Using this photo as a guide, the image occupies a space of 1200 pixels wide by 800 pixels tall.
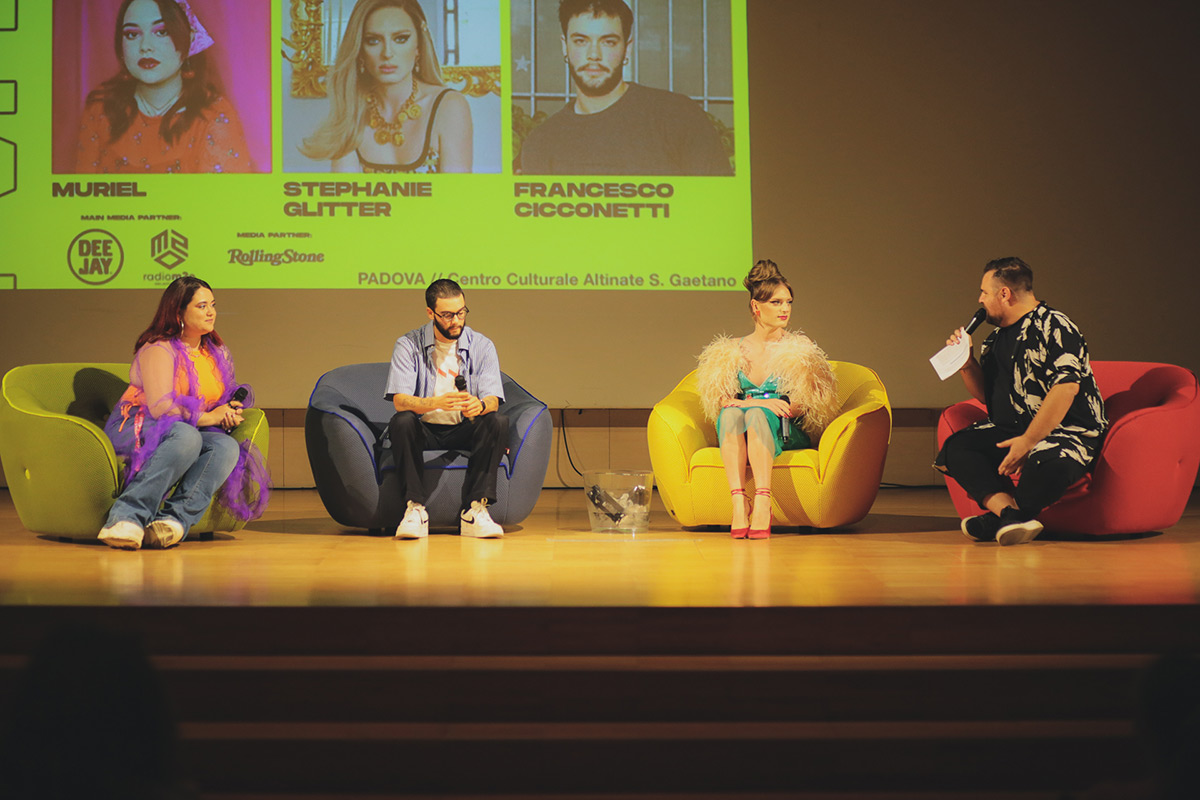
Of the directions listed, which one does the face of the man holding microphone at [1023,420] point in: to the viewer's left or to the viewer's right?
to the viewer's left

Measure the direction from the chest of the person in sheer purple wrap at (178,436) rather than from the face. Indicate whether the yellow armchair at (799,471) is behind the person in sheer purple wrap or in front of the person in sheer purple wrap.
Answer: in front

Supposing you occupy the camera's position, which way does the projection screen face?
facing the viewer

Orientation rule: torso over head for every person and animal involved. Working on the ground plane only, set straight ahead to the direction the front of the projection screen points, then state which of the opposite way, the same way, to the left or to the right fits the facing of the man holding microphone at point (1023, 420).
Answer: to the right

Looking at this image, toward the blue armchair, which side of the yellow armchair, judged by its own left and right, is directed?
right

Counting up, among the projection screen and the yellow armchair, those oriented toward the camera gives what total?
2

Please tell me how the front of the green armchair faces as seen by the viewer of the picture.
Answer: facing the viewer and to the right of the viewer

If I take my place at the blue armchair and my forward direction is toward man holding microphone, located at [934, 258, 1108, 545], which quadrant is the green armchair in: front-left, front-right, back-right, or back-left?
back-right

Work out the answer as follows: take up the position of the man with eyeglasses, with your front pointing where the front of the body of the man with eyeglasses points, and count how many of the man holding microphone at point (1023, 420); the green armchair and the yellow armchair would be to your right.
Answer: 1

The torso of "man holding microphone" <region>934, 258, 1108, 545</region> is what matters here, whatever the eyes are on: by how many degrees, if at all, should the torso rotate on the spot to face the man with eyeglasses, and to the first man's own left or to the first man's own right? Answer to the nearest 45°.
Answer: approximately 45° to the first man's own right

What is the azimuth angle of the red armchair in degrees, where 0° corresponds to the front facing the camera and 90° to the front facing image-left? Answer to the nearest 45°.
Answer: approximately 45°

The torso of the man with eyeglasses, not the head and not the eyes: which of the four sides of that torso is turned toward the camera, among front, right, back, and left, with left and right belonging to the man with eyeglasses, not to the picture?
front

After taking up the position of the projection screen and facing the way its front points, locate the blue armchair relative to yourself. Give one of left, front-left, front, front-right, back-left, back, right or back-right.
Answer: front

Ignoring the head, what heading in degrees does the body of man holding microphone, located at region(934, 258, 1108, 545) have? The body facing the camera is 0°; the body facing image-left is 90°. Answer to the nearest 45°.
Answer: approximately 45°

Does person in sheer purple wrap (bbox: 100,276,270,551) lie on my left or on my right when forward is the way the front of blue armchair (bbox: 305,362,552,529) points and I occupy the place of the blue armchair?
on my right

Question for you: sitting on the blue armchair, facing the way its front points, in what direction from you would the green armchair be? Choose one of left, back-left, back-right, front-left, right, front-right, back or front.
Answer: right
